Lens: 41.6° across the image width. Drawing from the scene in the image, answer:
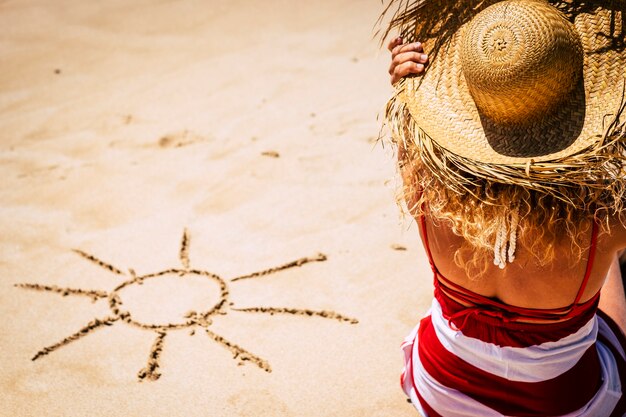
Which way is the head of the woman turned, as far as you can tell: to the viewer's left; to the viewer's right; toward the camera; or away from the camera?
away from the camera

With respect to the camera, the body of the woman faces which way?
away from the camera
